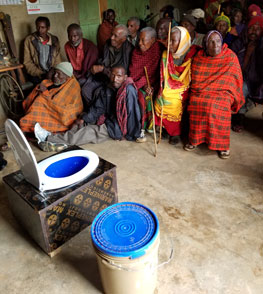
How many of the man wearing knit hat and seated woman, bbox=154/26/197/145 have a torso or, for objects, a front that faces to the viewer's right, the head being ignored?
0

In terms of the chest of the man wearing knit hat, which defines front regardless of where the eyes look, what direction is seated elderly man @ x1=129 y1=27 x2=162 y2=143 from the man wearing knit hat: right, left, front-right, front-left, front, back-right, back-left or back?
back-left

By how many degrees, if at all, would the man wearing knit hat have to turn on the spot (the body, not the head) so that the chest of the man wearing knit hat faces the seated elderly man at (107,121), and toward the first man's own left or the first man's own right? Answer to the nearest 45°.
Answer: approximately 90° to the first man's own left

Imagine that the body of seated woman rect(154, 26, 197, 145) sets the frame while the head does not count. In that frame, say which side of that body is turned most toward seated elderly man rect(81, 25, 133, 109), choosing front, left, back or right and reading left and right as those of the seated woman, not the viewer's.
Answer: right

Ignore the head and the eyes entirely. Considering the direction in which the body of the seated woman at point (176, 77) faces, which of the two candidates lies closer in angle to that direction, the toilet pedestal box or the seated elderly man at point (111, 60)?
the toilet pedestal box

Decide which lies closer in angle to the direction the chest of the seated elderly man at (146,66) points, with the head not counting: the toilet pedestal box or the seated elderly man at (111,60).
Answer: the toilet pedestal box

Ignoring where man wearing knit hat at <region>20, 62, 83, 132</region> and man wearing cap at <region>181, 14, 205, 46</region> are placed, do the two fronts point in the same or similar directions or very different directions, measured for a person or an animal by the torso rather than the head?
same or similar directions

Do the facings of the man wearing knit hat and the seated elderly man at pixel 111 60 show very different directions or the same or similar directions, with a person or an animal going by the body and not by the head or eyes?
same or similar directions

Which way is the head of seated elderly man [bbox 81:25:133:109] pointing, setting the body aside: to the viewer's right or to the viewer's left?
to the viewer's left

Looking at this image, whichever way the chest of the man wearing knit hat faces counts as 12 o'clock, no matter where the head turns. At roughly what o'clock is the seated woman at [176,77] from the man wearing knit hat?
The seated woman is roughly at 8 o'clock from the man wearing knit hat.

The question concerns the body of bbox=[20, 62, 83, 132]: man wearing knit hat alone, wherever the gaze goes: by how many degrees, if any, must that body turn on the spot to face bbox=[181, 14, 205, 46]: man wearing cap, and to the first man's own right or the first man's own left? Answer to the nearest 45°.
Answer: approximately 135° to the first man's own left

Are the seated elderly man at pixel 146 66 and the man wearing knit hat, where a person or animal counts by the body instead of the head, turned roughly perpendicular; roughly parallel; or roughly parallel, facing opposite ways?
roughly parallel

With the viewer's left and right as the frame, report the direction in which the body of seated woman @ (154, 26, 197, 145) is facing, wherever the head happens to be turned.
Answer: facing the viewer and to the left of the viewer
